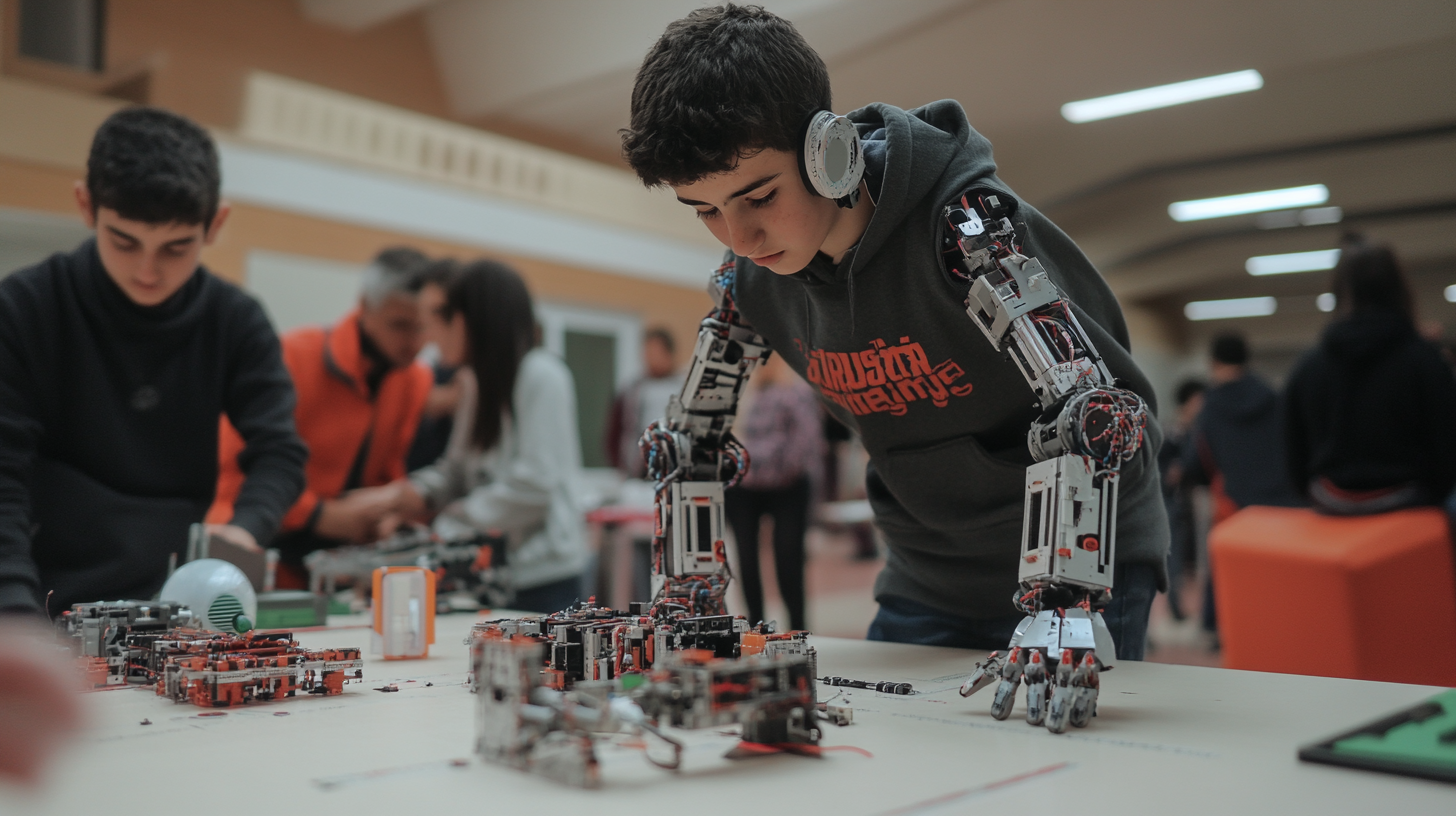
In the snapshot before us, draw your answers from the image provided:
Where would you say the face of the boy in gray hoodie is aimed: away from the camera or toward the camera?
toward the camera

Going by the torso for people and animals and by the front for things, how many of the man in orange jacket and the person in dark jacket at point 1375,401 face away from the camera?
1

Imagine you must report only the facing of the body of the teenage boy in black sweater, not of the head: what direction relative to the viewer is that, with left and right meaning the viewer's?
facing the viewer

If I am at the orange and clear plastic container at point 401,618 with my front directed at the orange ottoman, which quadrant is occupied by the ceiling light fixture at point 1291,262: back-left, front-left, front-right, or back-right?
front-left

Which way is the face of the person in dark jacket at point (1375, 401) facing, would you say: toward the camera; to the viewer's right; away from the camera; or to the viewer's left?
away from the camera

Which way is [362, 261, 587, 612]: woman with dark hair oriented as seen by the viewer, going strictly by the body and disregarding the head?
to the viewer's left

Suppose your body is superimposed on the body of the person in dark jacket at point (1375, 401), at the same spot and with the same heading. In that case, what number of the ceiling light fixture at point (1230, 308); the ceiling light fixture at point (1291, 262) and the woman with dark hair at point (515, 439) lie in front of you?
2

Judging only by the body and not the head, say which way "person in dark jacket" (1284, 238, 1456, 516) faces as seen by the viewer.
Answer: away from the camera

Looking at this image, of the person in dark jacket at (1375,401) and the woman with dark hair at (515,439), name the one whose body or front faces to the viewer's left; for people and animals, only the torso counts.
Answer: the woman with dark hair

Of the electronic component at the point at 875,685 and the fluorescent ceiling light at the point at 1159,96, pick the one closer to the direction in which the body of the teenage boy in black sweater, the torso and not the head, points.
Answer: the electronic component

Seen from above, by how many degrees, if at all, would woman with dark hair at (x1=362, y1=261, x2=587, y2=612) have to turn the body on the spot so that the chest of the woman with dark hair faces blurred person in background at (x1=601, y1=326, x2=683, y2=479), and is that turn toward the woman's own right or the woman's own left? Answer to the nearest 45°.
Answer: approximately 90° to the woman's own right

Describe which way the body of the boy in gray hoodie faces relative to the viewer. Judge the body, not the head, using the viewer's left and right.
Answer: facing the viewer and to the left of the viewer
